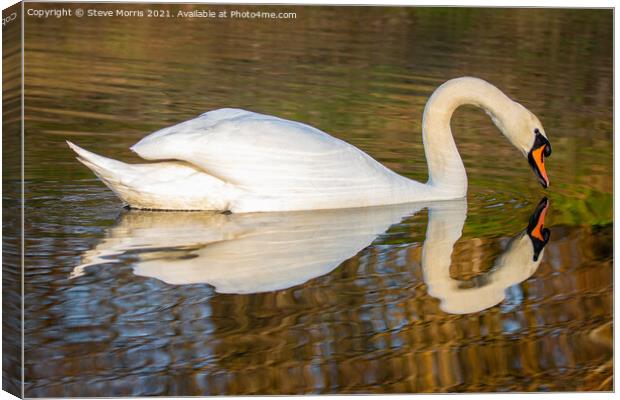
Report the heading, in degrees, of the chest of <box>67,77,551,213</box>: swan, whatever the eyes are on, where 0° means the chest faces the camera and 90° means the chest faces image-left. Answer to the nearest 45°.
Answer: approximately 270°
